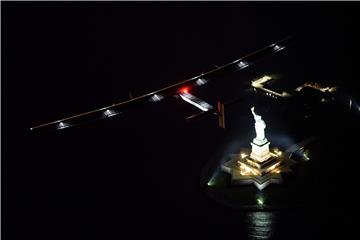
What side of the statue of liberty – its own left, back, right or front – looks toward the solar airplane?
right

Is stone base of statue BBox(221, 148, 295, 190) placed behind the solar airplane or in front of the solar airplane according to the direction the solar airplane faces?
behind

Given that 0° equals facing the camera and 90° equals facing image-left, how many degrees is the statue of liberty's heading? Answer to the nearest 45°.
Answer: approximately 0°

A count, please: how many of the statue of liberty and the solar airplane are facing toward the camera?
1

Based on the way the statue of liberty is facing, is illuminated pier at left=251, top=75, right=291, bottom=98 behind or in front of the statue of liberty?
behind
